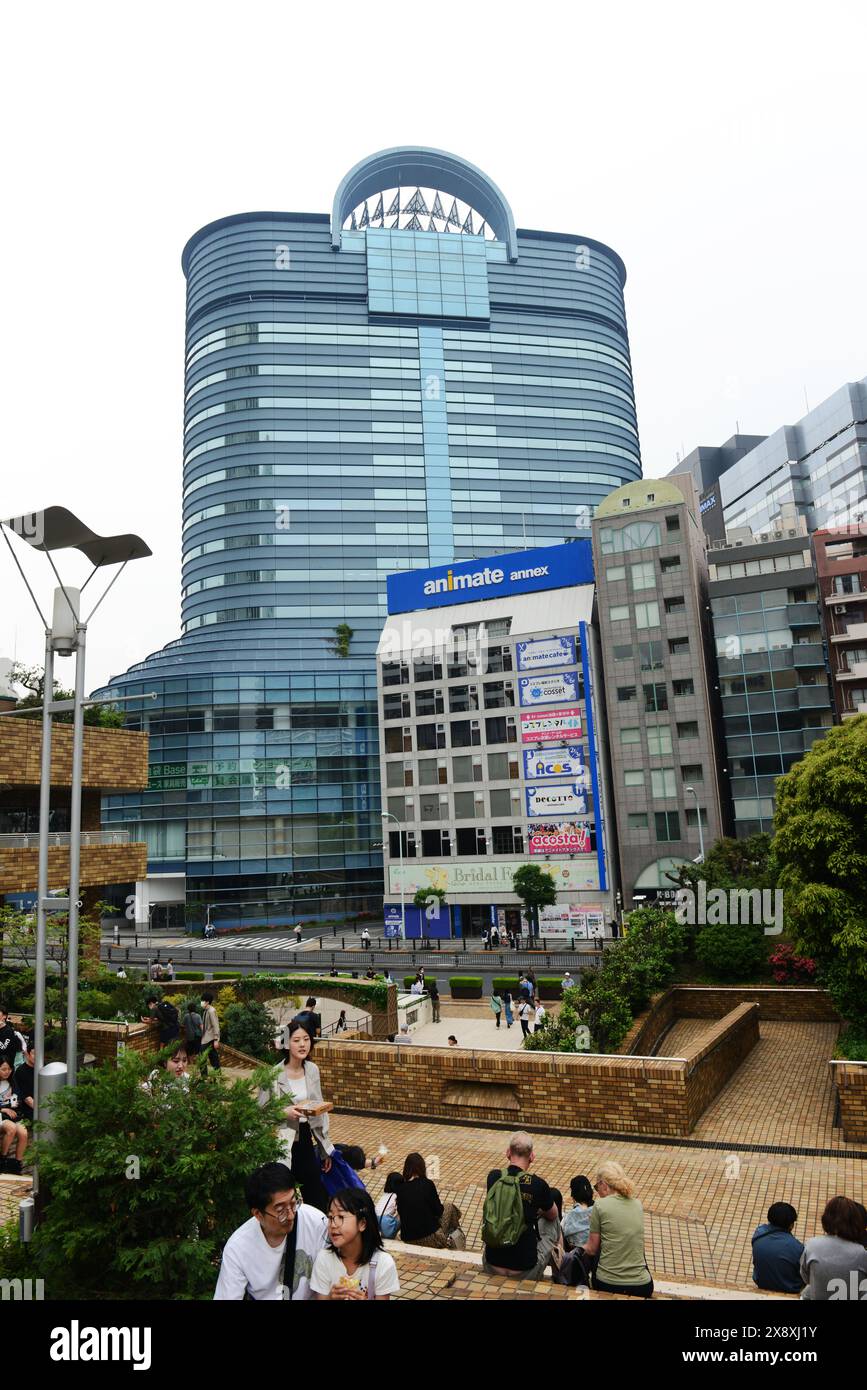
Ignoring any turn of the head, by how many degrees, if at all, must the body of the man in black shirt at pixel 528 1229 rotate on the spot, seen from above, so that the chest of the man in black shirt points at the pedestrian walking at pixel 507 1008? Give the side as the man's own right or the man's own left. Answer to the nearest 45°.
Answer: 0° — they already face them

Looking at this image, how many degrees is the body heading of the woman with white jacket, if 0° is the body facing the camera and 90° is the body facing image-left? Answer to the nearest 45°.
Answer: approximately 0°

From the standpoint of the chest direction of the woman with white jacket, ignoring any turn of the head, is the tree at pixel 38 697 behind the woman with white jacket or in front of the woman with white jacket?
behind

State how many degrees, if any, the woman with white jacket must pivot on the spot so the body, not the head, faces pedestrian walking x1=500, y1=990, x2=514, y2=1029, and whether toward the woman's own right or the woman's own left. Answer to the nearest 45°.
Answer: approximately 180°

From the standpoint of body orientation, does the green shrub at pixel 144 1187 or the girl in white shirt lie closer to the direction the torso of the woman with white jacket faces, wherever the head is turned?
the girl in white shirt

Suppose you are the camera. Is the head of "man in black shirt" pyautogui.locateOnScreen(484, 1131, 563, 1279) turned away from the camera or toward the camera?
away from the camera

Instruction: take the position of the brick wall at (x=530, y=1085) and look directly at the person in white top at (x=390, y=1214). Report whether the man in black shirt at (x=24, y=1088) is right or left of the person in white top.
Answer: right

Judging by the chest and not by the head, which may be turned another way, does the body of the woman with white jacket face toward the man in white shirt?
yes

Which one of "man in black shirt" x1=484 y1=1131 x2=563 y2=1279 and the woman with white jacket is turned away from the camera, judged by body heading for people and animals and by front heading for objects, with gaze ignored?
the man in black shirt

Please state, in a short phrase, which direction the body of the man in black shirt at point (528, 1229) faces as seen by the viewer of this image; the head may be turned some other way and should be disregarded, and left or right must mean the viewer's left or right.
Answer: facing away from the viewer

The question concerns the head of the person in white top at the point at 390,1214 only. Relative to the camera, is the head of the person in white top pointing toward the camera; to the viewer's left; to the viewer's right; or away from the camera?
away from the camera

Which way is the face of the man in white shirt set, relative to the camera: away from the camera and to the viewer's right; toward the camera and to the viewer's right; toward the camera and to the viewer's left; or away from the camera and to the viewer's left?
toward the camera and to the viewer's right

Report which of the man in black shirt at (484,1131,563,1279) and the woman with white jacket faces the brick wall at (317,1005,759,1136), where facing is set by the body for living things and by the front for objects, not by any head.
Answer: the man in black shirt

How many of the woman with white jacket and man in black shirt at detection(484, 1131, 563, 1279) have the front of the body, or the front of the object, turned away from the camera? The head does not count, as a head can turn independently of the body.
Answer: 1

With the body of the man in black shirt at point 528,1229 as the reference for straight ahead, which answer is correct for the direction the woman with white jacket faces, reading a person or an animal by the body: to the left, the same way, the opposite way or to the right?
the opposite way
